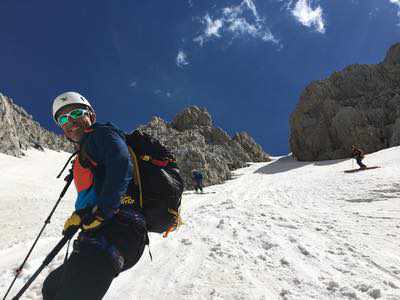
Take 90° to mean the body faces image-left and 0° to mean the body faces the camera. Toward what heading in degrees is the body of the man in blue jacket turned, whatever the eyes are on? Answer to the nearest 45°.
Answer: approximately 90°
